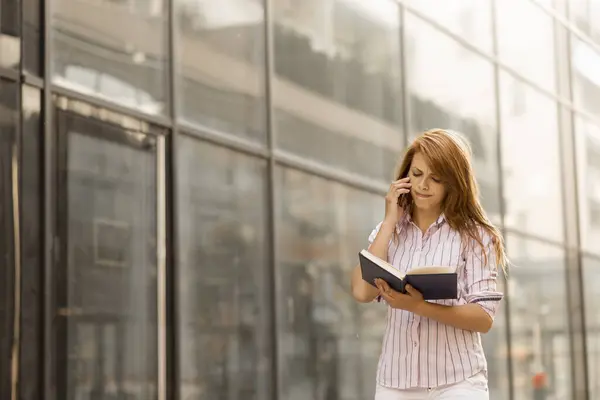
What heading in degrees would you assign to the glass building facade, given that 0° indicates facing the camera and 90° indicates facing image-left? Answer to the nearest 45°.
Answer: approximately 315°

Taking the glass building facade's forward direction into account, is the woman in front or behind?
in front

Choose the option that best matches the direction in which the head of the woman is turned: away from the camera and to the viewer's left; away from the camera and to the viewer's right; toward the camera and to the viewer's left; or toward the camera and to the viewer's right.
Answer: toward the camera and to the viewer's left
